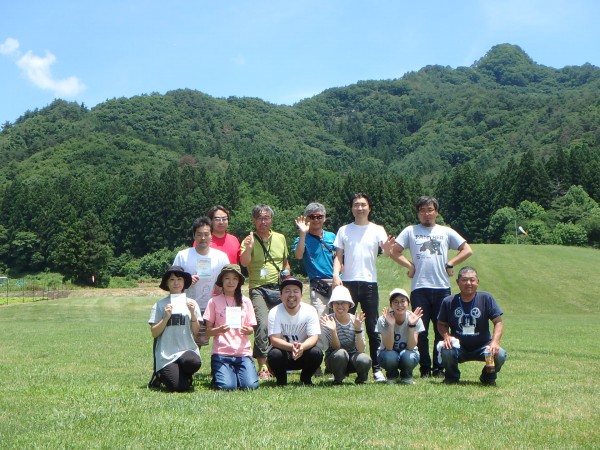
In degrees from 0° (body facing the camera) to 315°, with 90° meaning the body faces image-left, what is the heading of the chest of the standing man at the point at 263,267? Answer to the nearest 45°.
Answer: approximately 0°

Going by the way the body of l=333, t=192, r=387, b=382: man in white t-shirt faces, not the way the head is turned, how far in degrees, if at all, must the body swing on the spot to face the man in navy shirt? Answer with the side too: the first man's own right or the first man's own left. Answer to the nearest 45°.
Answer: approximately 90° to the first man's own left

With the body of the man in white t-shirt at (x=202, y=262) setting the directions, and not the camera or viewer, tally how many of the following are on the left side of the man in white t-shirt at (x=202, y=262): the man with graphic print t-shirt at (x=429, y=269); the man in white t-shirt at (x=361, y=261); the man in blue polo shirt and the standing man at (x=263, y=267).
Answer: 4

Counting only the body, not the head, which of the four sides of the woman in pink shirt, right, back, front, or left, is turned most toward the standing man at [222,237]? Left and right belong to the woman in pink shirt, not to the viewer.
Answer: back

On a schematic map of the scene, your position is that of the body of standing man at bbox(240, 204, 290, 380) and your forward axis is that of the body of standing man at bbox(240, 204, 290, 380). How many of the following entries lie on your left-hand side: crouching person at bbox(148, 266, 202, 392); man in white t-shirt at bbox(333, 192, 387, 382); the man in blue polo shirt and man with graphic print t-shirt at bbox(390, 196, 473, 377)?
3

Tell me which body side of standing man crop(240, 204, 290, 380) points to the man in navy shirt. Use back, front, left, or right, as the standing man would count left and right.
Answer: left

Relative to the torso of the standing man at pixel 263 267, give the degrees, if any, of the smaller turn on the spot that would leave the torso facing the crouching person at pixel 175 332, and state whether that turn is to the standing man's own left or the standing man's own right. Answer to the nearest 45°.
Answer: approximately 45° to the standing man's own right

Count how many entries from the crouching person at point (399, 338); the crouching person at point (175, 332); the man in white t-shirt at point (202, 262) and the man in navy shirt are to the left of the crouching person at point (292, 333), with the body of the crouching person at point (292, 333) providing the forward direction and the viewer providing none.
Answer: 2
